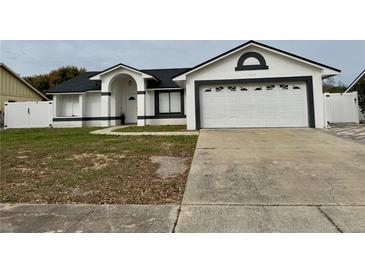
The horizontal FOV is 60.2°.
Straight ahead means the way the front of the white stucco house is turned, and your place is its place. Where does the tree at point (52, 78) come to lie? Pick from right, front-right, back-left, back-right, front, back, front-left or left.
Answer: back-right

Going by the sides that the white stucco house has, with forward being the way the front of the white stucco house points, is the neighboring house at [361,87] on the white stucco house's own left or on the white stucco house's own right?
on the white stucco house's own left

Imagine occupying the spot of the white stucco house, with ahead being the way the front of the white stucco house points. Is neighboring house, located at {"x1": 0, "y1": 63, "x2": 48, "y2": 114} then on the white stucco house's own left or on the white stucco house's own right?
on the white stucco house's own right

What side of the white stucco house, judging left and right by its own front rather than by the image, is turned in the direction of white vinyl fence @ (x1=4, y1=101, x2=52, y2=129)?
right

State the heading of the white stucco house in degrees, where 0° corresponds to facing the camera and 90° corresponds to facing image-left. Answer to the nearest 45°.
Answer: approximately 0°
